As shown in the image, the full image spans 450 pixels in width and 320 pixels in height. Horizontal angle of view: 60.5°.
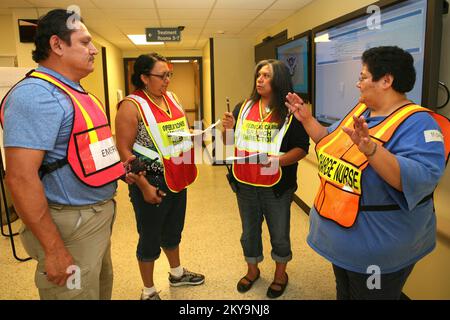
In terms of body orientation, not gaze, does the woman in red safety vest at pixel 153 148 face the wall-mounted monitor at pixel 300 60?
no

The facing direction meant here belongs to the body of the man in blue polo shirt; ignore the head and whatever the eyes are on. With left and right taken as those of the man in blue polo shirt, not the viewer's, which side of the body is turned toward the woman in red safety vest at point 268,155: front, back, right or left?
front

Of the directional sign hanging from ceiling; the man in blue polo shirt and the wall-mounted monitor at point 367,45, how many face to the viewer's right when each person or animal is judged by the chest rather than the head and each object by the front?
1

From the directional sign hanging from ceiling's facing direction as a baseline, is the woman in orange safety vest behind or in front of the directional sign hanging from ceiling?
in front

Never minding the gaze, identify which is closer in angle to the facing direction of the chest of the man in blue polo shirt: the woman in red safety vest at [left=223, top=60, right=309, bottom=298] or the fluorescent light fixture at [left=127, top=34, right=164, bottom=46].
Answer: the woman in red safety vest

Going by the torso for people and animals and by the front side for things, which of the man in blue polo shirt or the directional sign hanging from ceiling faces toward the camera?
the directional sign hanging from ceiling

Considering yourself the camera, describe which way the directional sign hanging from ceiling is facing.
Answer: facing the viewer

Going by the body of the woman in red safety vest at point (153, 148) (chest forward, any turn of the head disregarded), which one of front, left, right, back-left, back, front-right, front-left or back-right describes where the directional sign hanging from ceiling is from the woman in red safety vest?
back-left

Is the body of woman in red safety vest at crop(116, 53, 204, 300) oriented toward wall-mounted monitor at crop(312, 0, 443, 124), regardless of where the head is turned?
no

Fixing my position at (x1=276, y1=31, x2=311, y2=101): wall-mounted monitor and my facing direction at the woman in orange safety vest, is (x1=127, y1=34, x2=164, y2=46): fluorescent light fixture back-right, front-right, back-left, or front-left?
back-right

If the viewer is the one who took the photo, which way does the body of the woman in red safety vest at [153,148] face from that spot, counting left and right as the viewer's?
facing the viewer and to the right of the viewer

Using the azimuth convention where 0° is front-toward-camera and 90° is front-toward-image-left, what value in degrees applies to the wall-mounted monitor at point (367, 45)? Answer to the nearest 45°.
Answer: approximately 45°

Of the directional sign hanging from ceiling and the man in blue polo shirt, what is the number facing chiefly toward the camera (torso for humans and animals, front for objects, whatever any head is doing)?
1

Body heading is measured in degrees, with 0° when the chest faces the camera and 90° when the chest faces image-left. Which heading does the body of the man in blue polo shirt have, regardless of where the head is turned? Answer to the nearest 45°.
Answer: approximately 270°

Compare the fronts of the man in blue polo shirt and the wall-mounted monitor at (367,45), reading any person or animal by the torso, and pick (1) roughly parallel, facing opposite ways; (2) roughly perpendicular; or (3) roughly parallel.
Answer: roughly parallel, facing opposite ways

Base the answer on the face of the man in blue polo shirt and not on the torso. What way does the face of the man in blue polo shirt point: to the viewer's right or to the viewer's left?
to the viewer's right
